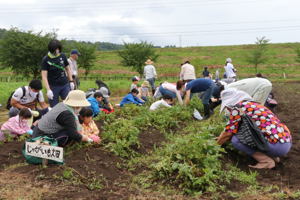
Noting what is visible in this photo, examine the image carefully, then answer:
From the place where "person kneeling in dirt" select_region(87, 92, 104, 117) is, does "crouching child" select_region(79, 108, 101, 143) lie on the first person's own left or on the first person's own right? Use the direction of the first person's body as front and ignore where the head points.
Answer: on the first person's own right

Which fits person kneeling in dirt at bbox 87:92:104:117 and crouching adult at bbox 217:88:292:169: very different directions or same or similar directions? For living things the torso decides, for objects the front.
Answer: very different directions

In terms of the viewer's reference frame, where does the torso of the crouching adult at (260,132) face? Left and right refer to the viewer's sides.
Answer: facing to the left of the viewer

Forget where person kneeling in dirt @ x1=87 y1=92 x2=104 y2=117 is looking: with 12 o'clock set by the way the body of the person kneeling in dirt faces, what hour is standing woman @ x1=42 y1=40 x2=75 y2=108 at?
The standing woman is roughly at 4 o'clock from the person kneeling in dirt.
